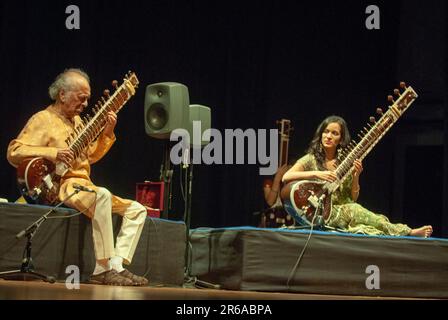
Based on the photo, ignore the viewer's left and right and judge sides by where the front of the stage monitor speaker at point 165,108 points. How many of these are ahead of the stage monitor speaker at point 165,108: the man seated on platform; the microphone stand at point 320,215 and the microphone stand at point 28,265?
2

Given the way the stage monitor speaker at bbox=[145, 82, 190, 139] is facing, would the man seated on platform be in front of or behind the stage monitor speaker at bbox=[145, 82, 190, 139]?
in front

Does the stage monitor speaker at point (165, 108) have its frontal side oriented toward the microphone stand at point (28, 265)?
yes

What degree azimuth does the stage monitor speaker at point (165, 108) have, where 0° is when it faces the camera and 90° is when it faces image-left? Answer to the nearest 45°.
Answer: approximately 45°

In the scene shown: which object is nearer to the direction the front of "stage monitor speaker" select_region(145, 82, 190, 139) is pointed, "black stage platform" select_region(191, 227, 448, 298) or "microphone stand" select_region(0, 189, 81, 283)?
the microphone stand
